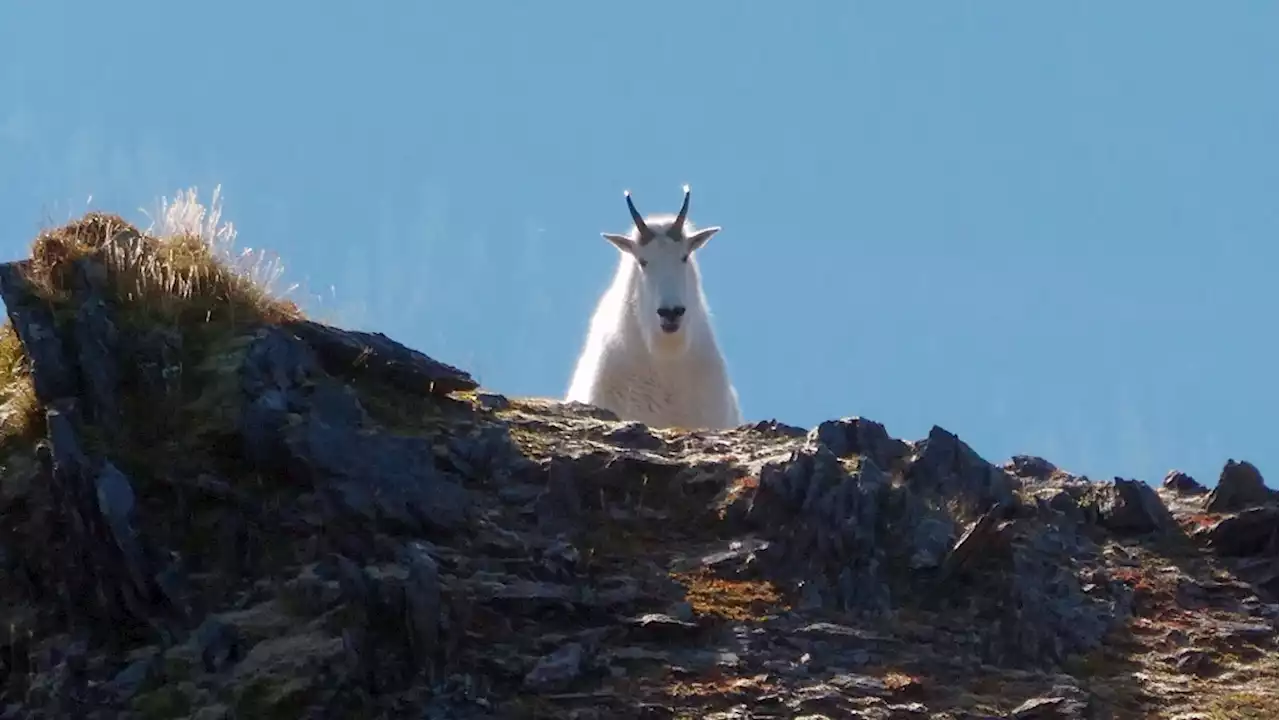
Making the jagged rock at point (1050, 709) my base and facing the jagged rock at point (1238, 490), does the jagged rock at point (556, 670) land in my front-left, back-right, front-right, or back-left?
back-left

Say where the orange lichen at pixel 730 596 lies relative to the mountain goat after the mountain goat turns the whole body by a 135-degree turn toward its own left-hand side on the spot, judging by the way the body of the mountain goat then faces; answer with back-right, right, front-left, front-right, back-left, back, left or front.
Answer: back-right

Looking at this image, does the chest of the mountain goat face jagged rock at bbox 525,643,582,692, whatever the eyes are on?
yes

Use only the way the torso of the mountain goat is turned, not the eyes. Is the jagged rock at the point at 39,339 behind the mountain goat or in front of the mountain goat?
in front

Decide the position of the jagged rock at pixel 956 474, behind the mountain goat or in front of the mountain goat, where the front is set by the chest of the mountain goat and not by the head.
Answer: in front

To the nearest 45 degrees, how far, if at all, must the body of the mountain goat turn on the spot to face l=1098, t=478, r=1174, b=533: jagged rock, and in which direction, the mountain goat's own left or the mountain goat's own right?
approximately 45° to the mountain goat's own left

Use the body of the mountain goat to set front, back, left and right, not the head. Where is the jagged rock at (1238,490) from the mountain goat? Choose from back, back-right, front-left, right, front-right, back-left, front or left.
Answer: front-left

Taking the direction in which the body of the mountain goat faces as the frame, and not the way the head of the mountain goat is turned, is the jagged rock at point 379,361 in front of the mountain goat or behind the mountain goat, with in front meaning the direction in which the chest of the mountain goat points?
in front

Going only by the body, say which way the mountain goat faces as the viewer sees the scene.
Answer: toward the camera
